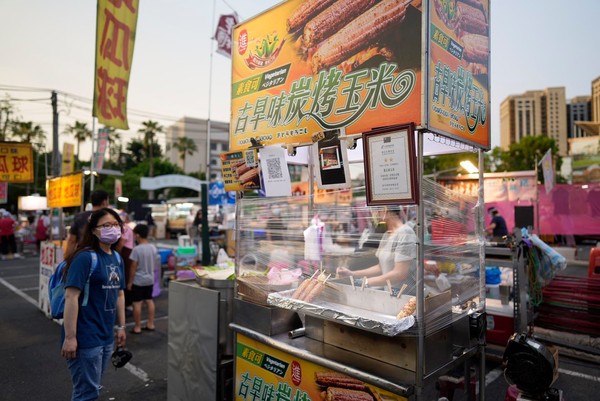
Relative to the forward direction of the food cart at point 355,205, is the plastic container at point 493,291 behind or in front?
behind

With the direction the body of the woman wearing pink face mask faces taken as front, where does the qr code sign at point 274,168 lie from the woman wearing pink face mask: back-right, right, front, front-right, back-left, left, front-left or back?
front-left

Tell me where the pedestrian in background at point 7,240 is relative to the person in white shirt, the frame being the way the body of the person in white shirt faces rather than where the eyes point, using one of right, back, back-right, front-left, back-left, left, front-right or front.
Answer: front-right

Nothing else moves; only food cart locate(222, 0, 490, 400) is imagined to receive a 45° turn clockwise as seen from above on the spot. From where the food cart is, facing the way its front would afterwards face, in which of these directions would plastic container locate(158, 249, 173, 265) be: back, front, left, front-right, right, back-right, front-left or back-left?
front-right

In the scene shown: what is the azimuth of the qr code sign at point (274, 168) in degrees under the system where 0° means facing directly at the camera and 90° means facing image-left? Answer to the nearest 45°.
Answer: approximately 0°

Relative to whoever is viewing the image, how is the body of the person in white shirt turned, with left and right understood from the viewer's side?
facing to the left of the viewer

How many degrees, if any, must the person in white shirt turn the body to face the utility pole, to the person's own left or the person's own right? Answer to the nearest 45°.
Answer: approximately 45° to the person's own right

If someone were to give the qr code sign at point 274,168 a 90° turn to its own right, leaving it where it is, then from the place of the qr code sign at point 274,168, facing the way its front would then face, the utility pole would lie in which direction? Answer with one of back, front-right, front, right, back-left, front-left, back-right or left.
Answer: front-right

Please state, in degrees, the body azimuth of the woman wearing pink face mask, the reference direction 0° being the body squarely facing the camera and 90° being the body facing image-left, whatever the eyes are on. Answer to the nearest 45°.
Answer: approximately 315°

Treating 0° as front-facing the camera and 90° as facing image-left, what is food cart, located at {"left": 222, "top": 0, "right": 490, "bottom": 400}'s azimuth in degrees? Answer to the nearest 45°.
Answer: approximately 45°
